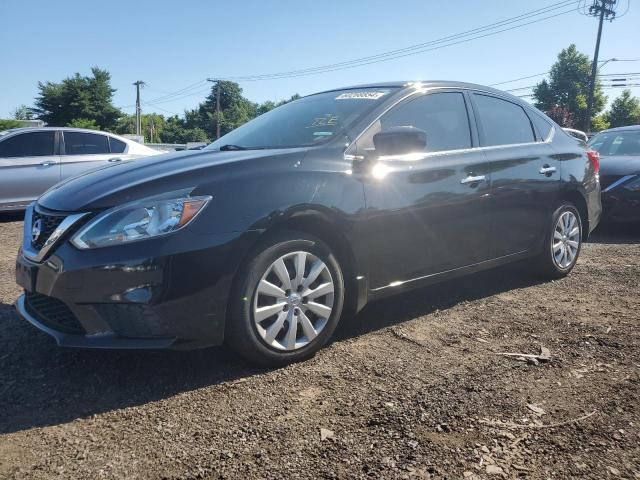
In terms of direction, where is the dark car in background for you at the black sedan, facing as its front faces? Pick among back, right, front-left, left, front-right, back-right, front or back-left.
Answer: back

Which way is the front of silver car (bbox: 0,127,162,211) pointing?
to the viewer's left

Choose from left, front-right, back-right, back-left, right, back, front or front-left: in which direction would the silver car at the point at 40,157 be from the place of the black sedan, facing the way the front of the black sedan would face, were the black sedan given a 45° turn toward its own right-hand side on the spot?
front-right

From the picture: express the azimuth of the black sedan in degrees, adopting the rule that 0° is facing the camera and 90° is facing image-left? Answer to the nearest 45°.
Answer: approximately 45°

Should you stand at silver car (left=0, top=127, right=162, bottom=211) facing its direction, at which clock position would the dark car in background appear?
The dark car in background is roughly at 7 o'clock from the silver car.

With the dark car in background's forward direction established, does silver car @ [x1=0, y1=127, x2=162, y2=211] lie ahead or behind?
ahead
